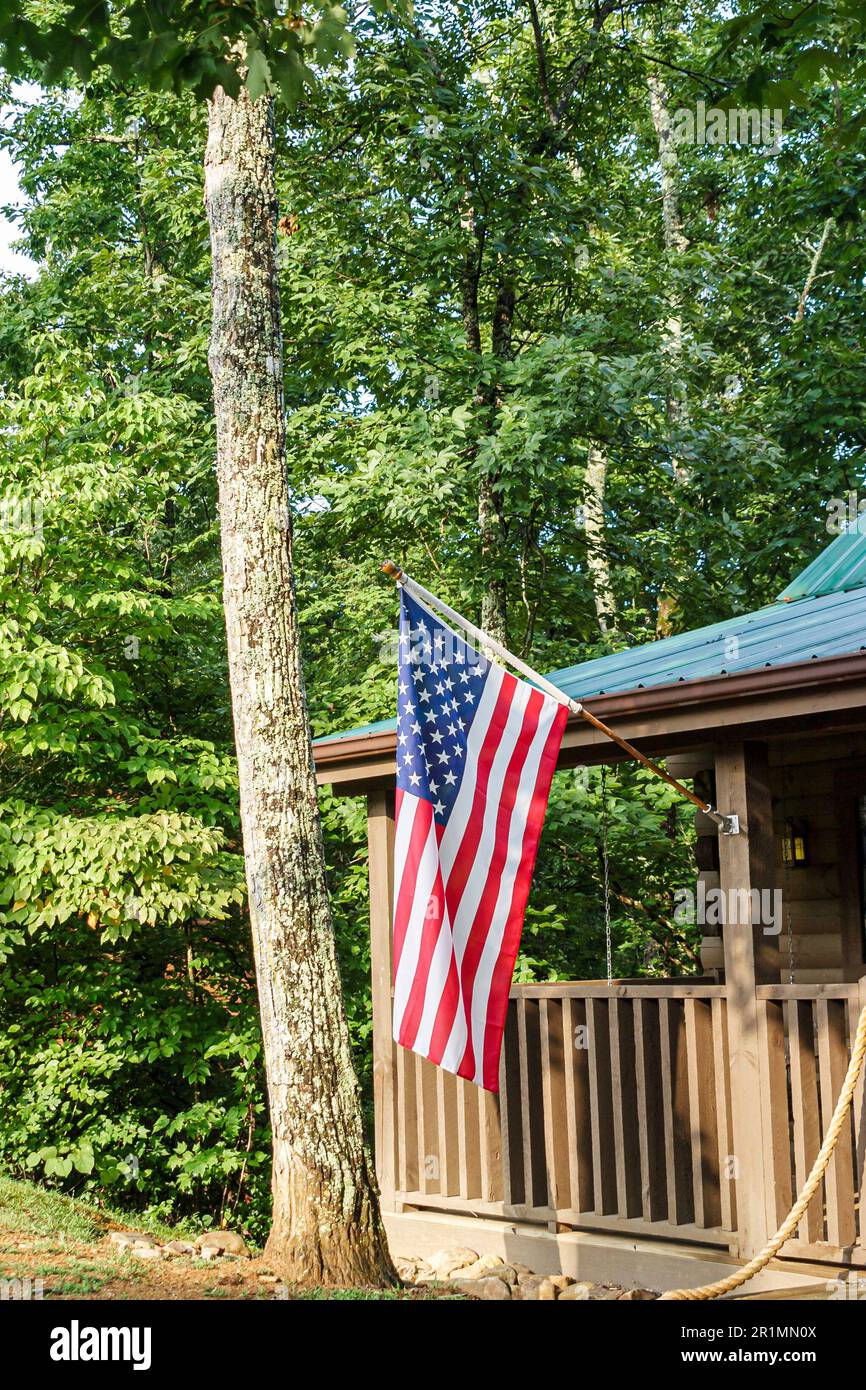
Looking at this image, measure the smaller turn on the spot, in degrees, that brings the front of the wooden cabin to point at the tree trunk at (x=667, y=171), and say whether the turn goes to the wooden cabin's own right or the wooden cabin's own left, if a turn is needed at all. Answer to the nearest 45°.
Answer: approximately 135° to the wooden cabin's own right

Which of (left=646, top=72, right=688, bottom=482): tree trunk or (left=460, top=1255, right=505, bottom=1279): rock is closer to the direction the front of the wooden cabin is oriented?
the rock

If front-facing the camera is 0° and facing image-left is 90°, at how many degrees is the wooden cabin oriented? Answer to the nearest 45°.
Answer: approximately 45°

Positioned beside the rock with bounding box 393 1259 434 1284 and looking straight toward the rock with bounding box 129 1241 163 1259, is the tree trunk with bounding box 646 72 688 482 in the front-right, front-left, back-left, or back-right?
back-right
